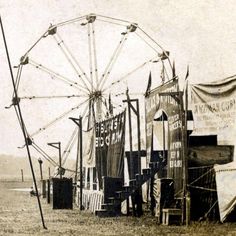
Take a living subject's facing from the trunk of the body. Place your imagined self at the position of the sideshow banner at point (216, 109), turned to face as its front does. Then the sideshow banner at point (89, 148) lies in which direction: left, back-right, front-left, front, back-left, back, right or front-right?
right

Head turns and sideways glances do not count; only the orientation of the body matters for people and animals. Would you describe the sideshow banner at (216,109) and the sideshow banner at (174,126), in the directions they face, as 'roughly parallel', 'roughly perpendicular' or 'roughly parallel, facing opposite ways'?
roughly parallel

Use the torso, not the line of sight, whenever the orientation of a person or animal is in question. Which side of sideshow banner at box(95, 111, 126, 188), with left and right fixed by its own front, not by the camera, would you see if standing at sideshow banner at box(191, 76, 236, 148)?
left

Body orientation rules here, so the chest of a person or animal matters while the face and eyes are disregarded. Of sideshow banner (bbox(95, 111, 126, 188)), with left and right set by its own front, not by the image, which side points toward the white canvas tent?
left

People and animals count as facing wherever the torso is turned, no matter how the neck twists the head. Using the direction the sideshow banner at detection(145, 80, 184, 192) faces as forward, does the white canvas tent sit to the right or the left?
on its left

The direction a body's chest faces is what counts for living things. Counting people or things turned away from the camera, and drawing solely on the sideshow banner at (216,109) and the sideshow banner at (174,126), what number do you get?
0

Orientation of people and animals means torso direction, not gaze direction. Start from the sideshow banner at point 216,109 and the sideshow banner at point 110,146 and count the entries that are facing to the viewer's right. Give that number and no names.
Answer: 0

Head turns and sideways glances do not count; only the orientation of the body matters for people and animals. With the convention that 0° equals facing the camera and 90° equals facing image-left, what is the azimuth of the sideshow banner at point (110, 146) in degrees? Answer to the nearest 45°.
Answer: approximately 45°

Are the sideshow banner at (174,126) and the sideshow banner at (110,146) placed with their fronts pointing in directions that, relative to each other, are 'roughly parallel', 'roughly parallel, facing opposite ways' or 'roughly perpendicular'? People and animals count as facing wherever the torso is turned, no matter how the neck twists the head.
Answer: roughly parallel

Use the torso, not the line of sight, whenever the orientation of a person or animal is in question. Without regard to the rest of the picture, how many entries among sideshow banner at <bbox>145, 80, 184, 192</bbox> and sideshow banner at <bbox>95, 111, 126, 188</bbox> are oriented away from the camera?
0

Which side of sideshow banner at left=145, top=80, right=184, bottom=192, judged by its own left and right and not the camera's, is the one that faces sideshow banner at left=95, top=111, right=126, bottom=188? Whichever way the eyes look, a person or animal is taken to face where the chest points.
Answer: right

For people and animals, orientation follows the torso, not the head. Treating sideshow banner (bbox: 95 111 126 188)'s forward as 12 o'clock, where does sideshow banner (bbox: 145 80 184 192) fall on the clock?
sideshow banner (bbox: 145 80 184 192) is roughly at 10 o'clock from sideshow banner (bbox: 95 111 126 188).

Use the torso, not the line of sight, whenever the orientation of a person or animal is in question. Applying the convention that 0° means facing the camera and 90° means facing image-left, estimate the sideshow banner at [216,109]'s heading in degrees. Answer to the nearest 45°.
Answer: approximately 45°

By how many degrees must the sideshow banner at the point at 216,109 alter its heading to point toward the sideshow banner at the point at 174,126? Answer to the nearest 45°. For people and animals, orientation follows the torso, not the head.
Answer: approximately 45° to its right

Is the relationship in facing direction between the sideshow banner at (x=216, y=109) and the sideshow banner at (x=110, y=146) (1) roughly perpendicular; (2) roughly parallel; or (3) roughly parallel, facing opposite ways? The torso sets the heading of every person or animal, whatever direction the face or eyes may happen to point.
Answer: roughly parallel

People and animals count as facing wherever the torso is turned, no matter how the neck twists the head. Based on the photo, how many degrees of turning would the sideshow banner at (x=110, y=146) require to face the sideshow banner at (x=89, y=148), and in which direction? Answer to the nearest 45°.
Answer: approximately 135° to its right

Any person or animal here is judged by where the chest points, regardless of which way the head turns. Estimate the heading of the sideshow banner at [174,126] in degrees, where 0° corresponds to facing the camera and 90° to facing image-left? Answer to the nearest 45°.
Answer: approximately 45°
